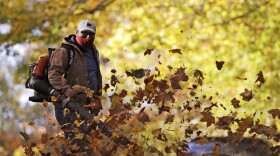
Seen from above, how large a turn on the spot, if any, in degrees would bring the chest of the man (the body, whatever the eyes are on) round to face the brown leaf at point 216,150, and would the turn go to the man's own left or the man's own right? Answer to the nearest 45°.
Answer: approximately 45° to the man's own left

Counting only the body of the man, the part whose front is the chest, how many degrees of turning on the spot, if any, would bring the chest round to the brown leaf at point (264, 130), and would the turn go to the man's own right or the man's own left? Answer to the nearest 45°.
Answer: approximately 45° to the man's own left

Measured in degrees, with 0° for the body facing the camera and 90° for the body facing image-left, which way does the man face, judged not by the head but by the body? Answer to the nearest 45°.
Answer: approximately 315°
